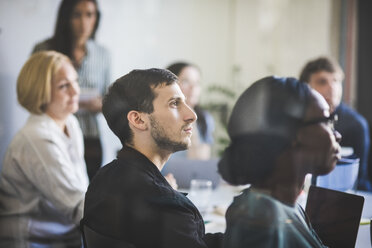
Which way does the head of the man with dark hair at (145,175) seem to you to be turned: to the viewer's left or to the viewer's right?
to the viewer's right

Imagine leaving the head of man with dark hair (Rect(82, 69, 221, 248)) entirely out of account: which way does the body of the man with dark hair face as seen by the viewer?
to the viewer's right

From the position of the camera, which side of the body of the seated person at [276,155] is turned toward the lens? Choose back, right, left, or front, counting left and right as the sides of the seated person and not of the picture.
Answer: right

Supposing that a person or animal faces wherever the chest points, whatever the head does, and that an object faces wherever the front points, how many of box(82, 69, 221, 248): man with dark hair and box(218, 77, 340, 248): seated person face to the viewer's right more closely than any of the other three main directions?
2

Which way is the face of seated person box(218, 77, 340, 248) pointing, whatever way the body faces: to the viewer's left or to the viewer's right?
to the viewer's right

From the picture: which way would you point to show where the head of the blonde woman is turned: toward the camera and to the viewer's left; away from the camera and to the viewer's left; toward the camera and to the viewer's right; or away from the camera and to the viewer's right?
toward the camera and to the viewer's right

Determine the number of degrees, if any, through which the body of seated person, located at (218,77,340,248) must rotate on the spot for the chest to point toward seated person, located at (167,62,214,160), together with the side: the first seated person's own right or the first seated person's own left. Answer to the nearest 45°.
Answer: approximately 90° to the first seated person's own left

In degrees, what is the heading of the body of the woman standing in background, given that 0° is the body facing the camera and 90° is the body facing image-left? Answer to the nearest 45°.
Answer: approximately 315°

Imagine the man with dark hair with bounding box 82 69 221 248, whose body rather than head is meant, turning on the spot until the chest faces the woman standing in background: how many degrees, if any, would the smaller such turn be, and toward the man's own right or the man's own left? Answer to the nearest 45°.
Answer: approximately 90° to the man's own left

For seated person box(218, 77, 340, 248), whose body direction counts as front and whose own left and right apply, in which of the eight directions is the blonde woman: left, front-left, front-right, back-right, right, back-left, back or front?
back-left

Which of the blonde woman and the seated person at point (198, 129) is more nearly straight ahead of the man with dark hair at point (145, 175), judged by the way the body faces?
the seated person
